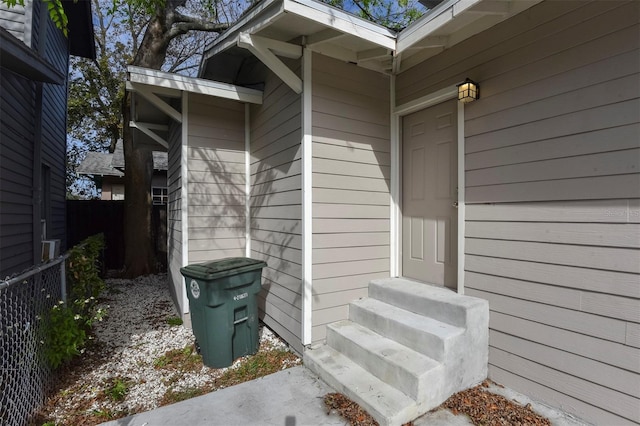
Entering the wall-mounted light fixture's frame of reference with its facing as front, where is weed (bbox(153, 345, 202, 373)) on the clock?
The weed is roughly at 1 o'clock from the wall-mounted light fixture.

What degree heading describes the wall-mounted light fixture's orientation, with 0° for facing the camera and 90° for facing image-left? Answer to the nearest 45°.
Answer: approximately 45°

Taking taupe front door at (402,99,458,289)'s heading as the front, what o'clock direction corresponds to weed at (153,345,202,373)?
The weed is roughly at 1 o'clock from the taupe front door.

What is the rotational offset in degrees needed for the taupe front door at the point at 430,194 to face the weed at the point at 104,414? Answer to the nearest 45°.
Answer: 0° — it already faces it

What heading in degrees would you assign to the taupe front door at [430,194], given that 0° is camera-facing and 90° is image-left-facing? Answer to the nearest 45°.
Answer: approximately 45°
